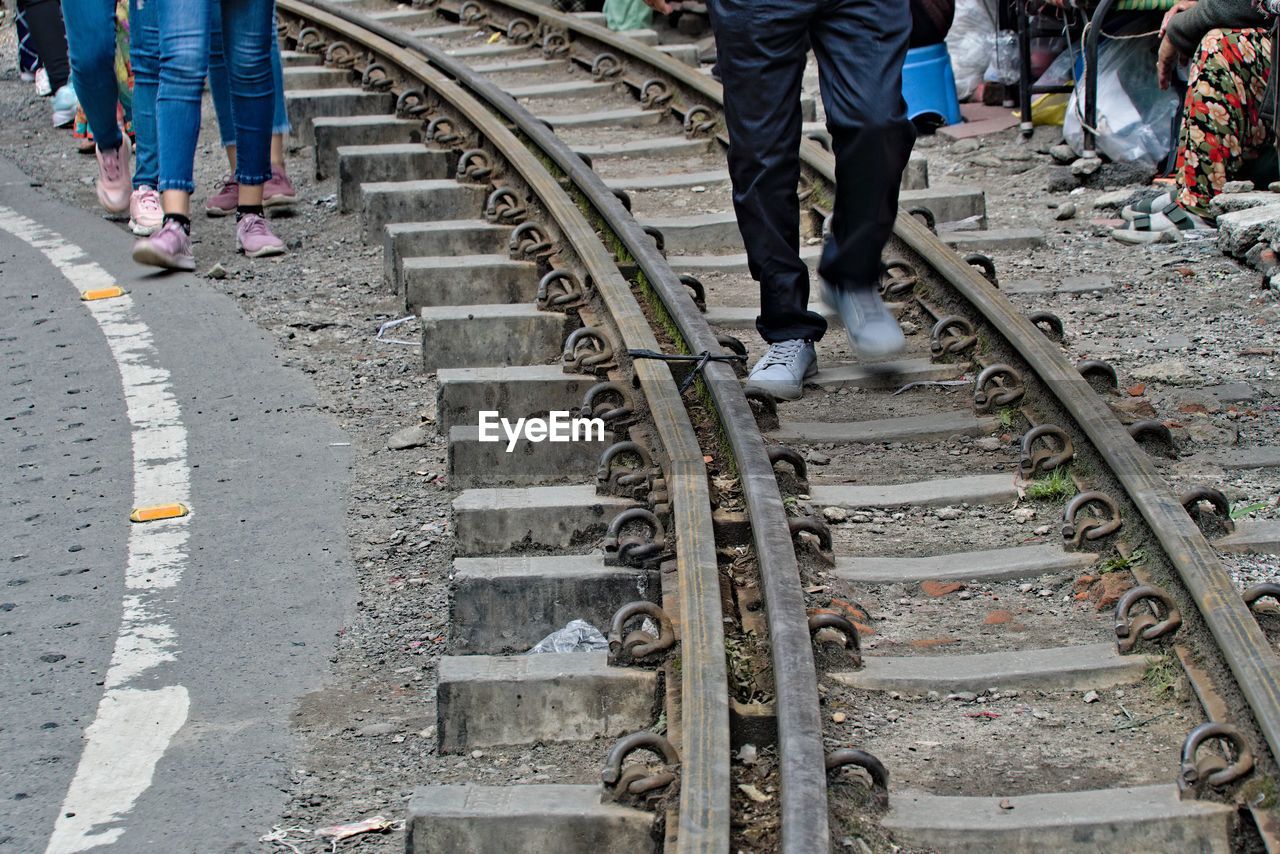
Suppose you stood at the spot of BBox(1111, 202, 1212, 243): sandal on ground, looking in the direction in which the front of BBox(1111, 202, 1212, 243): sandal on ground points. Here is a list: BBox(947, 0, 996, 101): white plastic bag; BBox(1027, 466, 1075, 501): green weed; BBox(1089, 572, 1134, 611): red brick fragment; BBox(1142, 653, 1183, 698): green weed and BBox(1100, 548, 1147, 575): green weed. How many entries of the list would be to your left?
4

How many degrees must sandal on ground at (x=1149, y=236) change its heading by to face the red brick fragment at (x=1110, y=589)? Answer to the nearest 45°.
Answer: approximately 90° to its left

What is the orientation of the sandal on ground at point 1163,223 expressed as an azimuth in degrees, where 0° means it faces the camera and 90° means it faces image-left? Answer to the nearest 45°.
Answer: approximately 90°

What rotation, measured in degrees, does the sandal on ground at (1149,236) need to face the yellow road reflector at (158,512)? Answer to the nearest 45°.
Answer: approximately 45° to its left

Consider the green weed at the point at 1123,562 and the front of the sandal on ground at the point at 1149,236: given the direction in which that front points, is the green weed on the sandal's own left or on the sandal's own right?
on the sandal's own left

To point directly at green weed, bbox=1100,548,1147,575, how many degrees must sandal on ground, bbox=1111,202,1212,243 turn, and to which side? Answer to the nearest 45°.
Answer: approximately 90° to its left

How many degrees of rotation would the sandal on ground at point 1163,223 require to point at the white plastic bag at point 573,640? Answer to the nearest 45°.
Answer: approximately 90° to its left

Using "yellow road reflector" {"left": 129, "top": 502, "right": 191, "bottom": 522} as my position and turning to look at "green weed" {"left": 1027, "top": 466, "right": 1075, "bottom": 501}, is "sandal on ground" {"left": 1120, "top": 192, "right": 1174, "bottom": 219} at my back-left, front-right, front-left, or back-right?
front-left

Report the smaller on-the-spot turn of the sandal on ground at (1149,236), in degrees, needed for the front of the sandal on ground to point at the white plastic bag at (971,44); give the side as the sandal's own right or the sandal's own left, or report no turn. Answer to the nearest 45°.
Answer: approximately 90° to the sandal's own right

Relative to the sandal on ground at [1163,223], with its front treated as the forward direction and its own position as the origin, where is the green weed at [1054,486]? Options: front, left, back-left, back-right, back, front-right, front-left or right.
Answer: left

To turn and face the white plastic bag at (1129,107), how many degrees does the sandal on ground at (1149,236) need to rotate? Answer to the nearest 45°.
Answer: approximately 90° to its right

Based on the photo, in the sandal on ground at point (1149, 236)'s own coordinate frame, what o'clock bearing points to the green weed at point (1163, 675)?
The green weed is roughly at 9 o'clock from the sandal on ground.

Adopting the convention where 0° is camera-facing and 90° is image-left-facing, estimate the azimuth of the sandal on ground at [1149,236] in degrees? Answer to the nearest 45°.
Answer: approximately 90°

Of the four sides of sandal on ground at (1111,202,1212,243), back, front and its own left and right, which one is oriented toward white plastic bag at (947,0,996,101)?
right
